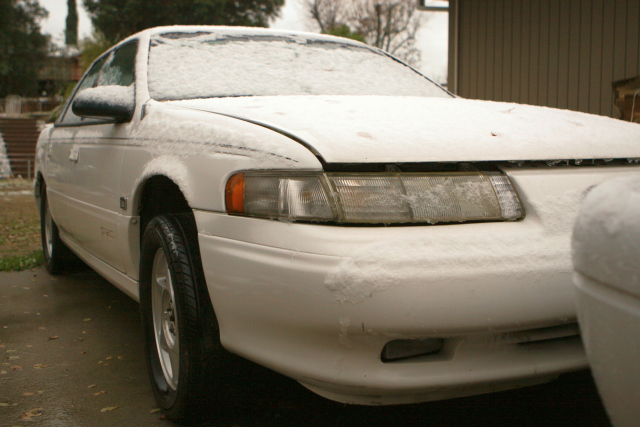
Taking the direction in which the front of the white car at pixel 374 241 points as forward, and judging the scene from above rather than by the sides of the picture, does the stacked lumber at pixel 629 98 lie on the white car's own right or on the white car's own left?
on the white car's own left

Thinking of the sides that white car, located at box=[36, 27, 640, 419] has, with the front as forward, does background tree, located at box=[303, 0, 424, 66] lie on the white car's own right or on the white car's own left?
on the white car's own left

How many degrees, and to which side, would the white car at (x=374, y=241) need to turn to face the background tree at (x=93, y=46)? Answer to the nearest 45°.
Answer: approximately 135° to its left

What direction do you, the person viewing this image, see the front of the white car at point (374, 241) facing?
facing the viewer and to the right of the viewer

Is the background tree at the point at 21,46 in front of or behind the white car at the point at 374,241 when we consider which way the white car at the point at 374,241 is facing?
behind
